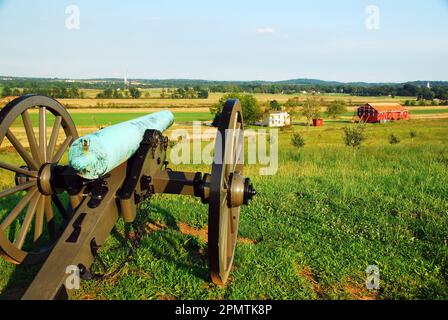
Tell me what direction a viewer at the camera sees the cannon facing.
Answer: facing away from the viewer and to the right of the viewer

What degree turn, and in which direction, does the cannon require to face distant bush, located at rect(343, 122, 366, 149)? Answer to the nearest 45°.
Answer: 0° — it already faces it
